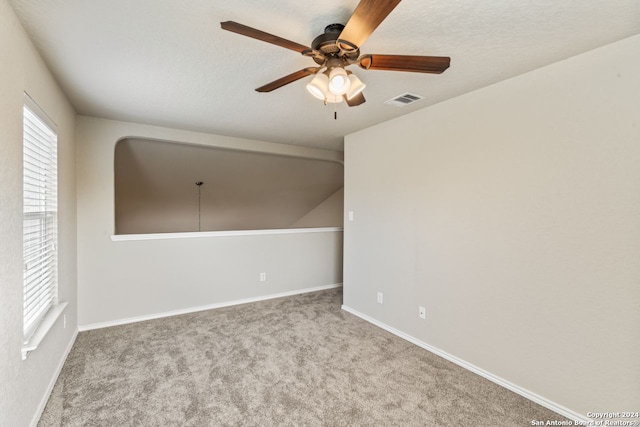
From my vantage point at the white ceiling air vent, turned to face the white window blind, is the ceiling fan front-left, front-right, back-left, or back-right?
front-left

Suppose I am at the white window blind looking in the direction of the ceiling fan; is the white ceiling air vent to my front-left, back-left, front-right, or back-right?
front-left

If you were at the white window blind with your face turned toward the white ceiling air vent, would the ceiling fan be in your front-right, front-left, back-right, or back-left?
front-right

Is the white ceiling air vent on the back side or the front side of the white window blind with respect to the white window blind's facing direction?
on the front side

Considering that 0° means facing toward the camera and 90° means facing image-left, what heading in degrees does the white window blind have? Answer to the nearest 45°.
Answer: approximately 270°

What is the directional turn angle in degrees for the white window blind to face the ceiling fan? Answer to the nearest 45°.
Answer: approximately 45° to its right
